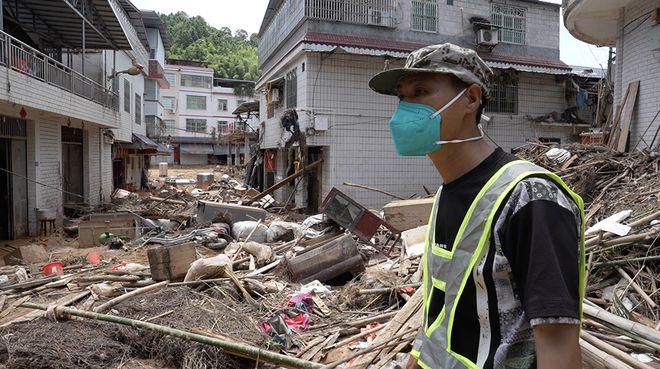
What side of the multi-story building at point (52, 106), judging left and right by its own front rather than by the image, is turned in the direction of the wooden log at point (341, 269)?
front

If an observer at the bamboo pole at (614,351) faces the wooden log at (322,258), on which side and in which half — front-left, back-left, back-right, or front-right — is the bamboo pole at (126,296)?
front-left

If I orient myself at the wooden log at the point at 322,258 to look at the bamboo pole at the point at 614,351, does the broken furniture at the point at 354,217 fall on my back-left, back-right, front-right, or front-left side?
back-left

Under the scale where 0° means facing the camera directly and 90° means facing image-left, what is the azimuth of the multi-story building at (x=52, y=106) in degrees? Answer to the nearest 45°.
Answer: approximately 315°

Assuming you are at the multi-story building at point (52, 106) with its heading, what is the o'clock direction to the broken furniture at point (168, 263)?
The broken furniture is roughly at 1 o'clock from the multi-story building.

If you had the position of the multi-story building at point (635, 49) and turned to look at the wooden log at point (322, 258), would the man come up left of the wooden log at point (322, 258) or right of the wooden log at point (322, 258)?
left

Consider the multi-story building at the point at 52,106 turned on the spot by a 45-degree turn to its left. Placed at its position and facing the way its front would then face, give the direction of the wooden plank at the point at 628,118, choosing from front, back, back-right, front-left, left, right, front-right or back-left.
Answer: front-right

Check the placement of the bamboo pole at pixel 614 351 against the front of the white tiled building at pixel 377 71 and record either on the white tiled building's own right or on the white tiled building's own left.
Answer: on the white tiled building's own left

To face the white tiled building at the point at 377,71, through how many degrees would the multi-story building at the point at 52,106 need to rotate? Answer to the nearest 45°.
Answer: approximately 45° to its left

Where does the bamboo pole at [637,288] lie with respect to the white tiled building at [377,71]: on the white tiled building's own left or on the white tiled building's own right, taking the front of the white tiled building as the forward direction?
on the white tiled building's own left
